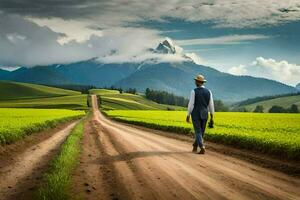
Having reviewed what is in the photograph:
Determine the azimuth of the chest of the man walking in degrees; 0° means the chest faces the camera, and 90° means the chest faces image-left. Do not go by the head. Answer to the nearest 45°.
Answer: approximately 180°
